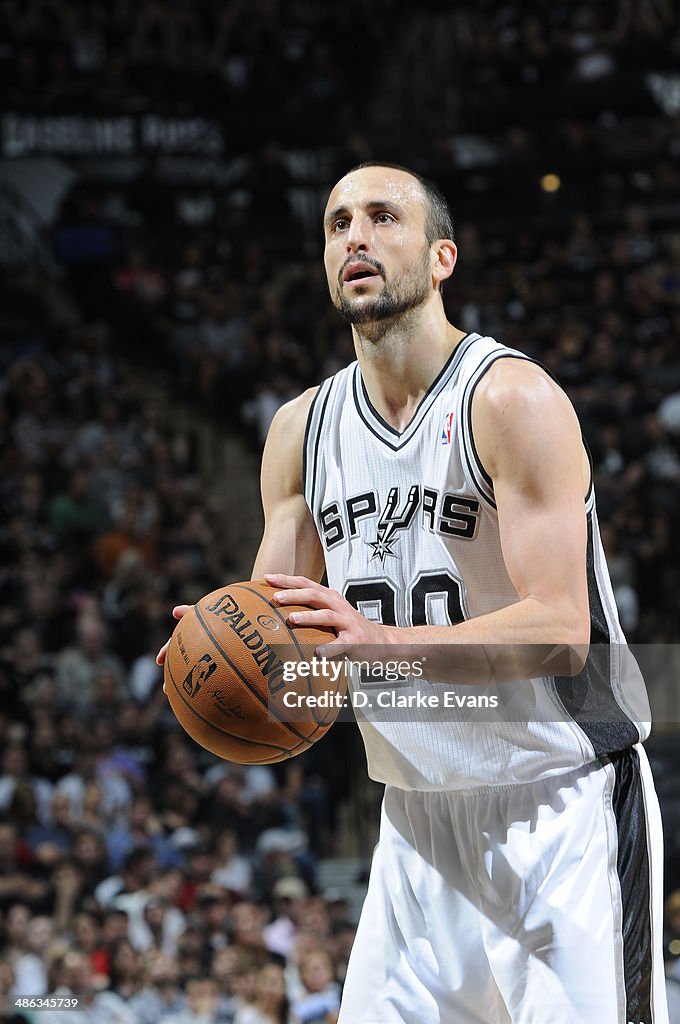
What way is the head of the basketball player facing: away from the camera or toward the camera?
toward the camera

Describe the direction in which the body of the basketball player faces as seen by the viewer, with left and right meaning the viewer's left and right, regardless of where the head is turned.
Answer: facing the viewer and to the left of the viewer

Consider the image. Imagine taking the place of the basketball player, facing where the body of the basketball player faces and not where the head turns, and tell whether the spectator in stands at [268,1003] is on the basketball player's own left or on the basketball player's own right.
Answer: on the basketball player's own right
